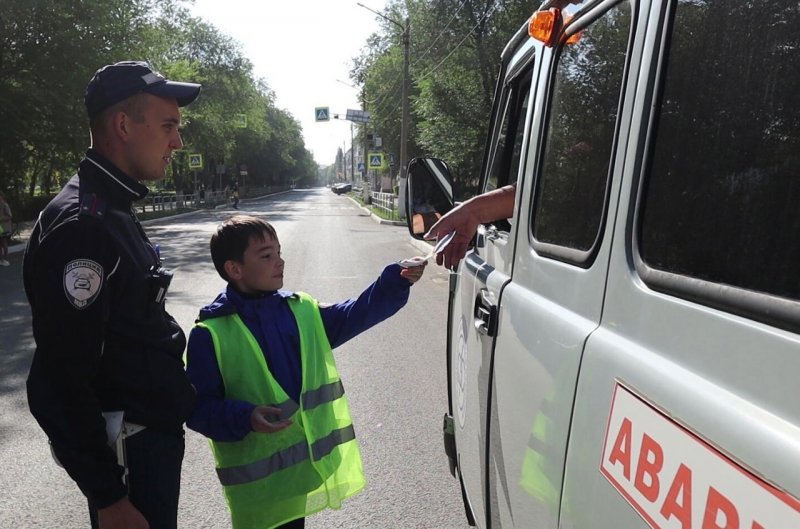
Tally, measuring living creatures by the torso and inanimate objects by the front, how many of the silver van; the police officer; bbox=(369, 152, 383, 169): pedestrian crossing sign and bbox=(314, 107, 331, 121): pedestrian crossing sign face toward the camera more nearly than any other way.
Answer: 2

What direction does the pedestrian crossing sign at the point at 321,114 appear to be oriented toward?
toward the camera

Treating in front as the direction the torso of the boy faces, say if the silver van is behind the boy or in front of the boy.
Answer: in front

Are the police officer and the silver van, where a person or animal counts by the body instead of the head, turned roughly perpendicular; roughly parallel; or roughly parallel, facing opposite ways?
roughly perpendicular

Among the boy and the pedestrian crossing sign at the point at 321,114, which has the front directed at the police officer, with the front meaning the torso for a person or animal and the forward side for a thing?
the pedestrian crossing sign

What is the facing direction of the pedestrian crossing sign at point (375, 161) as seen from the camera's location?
facing the viewer

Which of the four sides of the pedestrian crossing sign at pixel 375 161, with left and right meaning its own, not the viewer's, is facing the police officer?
front

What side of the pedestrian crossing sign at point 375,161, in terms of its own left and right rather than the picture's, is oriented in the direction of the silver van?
front

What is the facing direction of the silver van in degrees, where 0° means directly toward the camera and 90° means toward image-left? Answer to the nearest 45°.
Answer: approximately 135°

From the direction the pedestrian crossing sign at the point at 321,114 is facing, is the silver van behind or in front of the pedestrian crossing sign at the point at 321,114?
in front

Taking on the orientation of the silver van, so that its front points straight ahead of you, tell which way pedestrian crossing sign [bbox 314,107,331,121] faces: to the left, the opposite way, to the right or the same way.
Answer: the opposite way

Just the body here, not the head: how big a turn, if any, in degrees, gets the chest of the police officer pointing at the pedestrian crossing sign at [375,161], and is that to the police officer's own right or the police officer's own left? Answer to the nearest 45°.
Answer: approximately 45° to the police officer's own left

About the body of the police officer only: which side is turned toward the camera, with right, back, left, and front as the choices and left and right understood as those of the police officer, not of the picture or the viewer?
right

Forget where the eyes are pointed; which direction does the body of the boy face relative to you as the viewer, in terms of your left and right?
facing the viewer and to the right of the viewer

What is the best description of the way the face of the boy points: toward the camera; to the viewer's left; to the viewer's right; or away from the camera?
to the viewer's right

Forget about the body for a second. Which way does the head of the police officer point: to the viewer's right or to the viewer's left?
to the viewer's right

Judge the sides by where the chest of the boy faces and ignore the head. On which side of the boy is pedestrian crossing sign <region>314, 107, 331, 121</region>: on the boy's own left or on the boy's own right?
on the boy's own left
